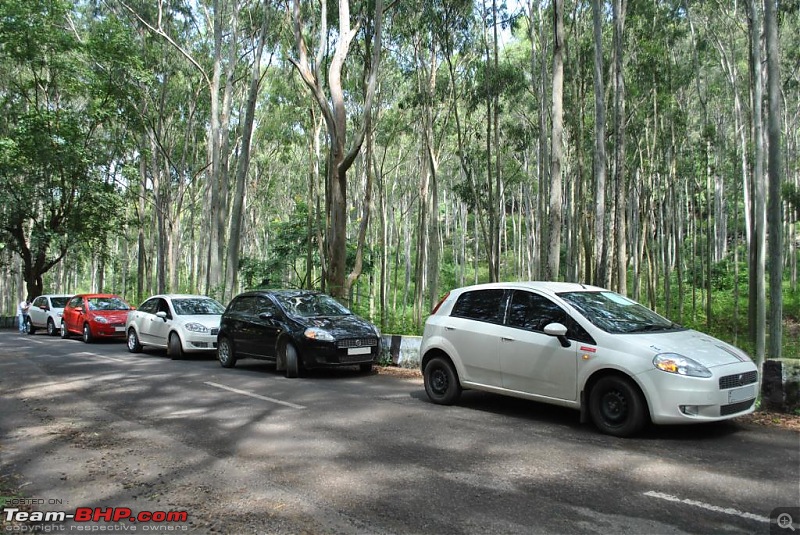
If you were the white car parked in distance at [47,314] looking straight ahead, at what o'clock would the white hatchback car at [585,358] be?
The white hatchback car is roughly at 1 o'clock from the white car parked in distance.

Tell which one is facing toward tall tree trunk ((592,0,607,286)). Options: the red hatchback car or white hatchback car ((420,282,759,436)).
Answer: the red hatchback car

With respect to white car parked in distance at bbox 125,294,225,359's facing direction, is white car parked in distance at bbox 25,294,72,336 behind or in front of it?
behind

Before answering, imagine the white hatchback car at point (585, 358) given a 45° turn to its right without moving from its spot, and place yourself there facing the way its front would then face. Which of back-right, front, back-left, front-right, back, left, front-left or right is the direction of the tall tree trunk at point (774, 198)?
back-left

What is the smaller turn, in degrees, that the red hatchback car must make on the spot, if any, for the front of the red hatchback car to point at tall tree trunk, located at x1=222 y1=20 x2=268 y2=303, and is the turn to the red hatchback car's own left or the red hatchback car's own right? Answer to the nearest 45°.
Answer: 0° — it already faces it

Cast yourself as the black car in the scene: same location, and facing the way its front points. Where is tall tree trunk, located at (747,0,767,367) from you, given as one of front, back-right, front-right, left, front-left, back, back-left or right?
front-left

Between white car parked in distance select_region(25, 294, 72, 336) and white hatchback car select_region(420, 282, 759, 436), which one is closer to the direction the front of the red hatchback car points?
the white hatchback car

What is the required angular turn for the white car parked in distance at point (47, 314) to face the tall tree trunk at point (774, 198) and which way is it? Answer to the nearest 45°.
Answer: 0° — it already faces it

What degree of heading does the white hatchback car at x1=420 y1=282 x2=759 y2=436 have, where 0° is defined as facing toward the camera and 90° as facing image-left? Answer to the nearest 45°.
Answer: approximately 315°

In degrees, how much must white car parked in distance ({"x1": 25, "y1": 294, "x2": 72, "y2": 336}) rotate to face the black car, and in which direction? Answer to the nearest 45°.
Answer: approximately 45° to its right
